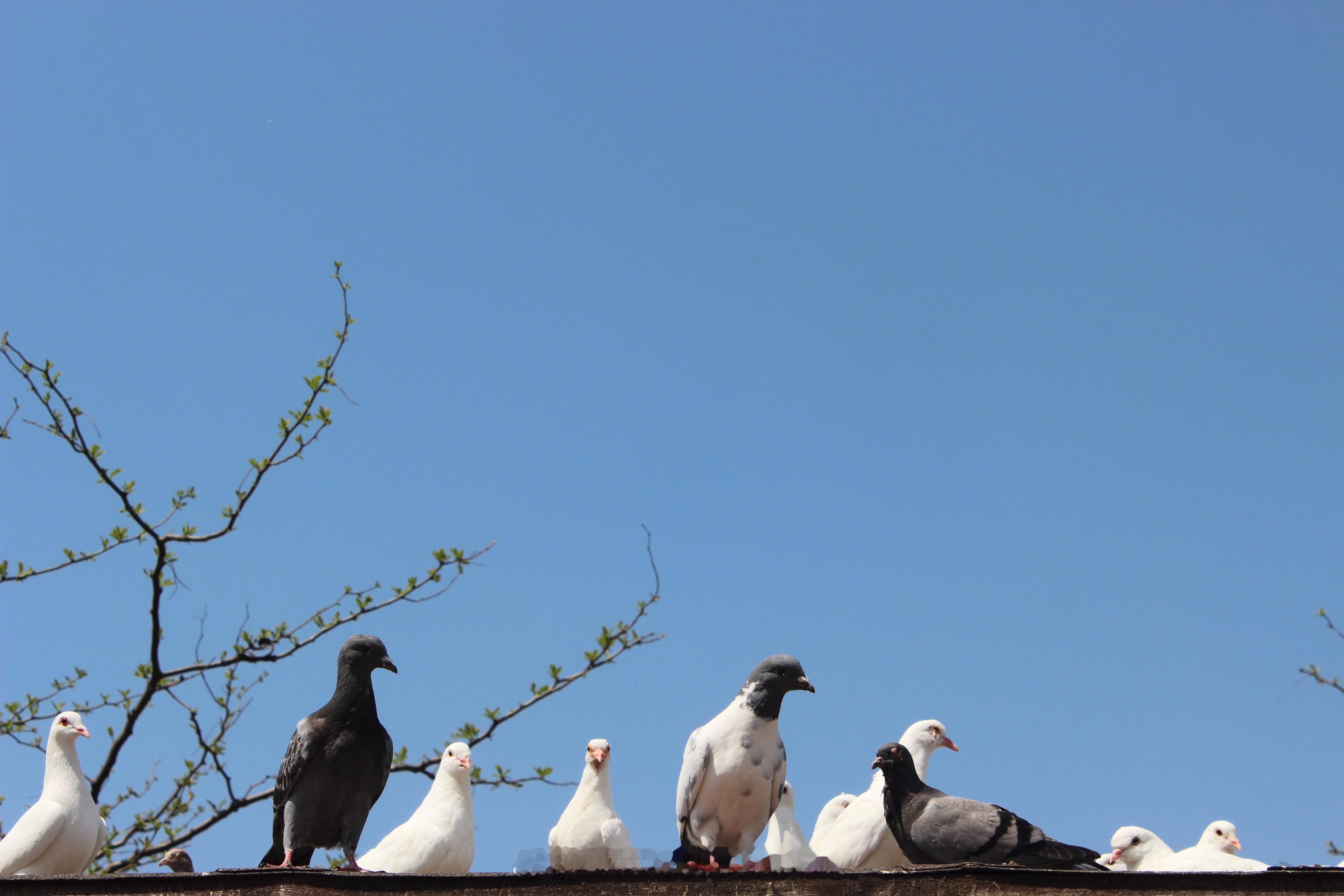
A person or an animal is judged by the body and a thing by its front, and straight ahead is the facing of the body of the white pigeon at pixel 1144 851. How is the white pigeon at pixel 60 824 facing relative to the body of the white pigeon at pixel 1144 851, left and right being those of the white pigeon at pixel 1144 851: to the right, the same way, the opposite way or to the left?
the opposite way

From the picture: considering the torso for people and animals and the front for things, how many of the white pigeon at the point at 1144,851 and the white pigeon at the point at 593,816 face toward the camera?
1

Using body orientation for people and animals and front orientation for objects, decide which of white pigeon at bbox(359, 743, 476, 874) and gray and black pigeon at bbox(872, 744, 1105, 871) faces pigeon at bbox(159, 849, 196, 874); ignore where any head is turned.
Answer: the gray and black pigeon

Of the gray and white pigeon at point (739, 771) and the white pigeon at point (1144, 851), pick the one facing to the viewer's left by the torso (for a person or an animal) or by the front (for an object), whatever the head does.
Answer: the white pigeon

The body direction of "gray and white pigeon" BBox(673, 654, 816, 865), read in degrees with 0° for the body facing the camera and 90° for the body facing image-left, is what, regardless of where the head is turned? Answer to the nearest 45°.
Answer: approximately 315°

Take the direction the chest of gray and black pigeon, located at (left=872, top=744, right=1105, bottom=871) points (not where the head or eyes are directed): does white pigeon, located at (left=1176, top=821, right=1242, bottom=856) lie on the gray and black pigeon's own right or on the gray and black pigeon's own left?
on the gray and black pigeon's own right

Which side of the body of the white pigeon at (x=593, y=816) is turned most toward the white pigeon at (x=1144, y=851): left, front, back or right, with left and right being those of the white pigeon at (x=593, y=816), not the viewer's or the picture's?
left

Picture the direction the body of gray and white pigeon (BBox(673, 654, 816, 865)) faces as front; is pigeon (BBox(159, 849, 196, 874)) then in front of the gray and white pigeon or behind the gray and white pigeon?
behind

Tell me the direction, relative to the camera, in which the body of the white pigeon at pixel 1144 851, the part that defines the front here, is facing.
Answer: to the viewer's left

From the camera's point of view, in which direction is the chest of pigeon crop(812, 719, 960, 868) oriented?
to the viewer's right
